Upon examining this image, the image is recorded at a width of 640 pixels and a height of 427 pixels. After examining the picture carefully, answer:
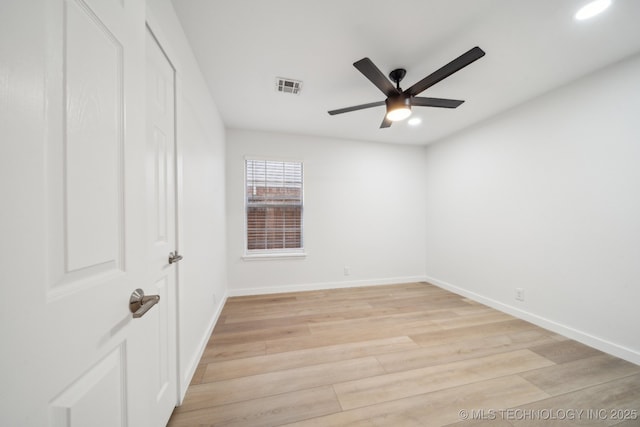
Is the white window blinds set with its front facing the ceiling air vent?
yes

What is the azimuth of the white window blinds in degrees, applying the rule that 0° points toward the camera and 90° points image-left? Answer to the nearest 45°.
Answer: approximately 0°

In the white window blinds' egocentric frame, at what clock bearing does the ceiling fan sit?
The ceiling fan is roughly at 11 o'clock from the white window blinds.
